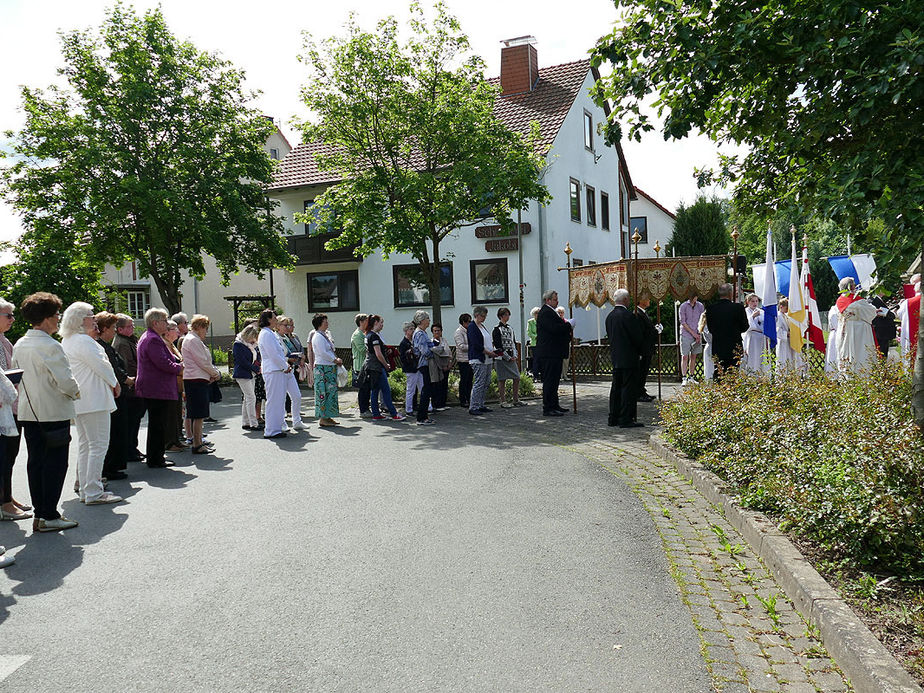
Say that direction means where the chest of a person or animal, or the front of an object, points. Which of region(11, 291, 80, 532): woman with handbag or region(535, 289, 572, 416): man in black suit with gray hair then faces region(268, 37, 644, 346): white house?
the woman with handbag

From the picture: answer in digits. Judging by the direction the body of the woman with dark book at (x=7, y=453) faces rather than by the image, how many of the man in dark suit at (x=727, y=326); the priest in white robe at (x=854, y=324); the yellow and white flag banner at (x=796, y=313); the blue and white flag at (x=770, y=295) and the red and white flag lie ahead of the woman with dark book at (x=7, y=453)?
5

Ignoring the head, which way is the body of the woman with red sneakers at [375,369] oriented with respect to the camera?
to the viewer's right

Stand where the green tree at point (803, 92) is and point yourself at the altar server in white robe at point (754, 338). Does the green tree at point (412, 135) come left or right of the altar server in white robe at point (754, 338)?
left

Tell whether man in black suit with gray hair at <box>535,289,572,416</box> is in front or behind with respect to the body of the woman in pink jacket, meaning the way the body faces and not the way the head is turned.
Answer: in front

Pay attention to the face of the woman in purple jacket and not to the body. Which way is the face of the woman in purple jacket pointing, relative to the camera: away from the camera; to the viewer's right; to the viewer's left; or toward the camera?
to the viewer's right

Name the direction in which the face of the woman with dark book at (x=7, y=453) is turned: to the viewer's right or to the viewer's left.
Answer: to the viewer's right

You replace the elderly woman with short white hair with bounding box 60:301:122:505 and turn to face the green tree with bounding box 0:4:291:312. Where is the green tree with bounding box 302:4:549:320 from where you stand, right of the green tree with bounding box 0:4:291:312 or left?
right

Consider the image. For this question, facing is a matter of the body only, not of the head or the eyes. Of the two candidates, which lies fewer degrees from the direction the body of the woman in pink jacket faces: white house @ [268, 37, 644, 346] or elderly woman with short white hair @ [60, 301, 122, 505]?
the white house

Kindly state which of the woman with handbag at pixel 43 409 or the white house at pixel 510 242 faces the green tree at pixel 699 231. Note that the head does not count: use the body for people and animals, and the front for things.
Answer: the woman with handbag

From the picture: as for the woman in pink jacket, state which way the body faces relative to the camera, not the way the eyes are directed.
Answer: to the viewer's right

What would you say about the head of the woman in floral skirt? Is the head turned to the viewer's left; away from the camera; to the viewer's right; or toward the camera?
to the viewer's right

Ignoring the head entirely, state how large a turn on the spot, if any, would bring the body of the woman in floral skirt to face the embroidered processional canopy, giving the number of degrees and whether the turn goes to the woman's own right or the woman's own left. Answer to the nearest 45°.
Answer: approximately 45° to the woman's own left

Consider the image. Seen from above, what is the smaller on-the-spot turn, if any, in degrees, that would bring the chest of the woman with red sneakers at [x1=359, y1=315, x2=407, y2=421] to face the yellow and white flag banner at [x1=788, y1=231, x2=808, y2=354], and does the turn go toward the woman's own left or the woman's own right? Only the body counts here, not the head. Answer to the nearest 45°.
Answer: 0° — they already face it

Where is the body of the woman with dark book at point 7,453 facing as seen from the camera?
to the viewer's right

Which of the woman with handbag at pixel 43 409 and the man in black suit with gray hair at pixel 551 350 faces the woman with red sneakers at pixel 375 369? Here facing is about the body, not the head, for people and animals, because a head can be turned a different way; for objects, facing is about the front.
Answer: the woman with handbag at pixel 43 409

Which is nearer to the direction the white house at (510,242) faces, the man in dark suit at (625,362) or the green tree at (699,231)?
the man in dark suit
